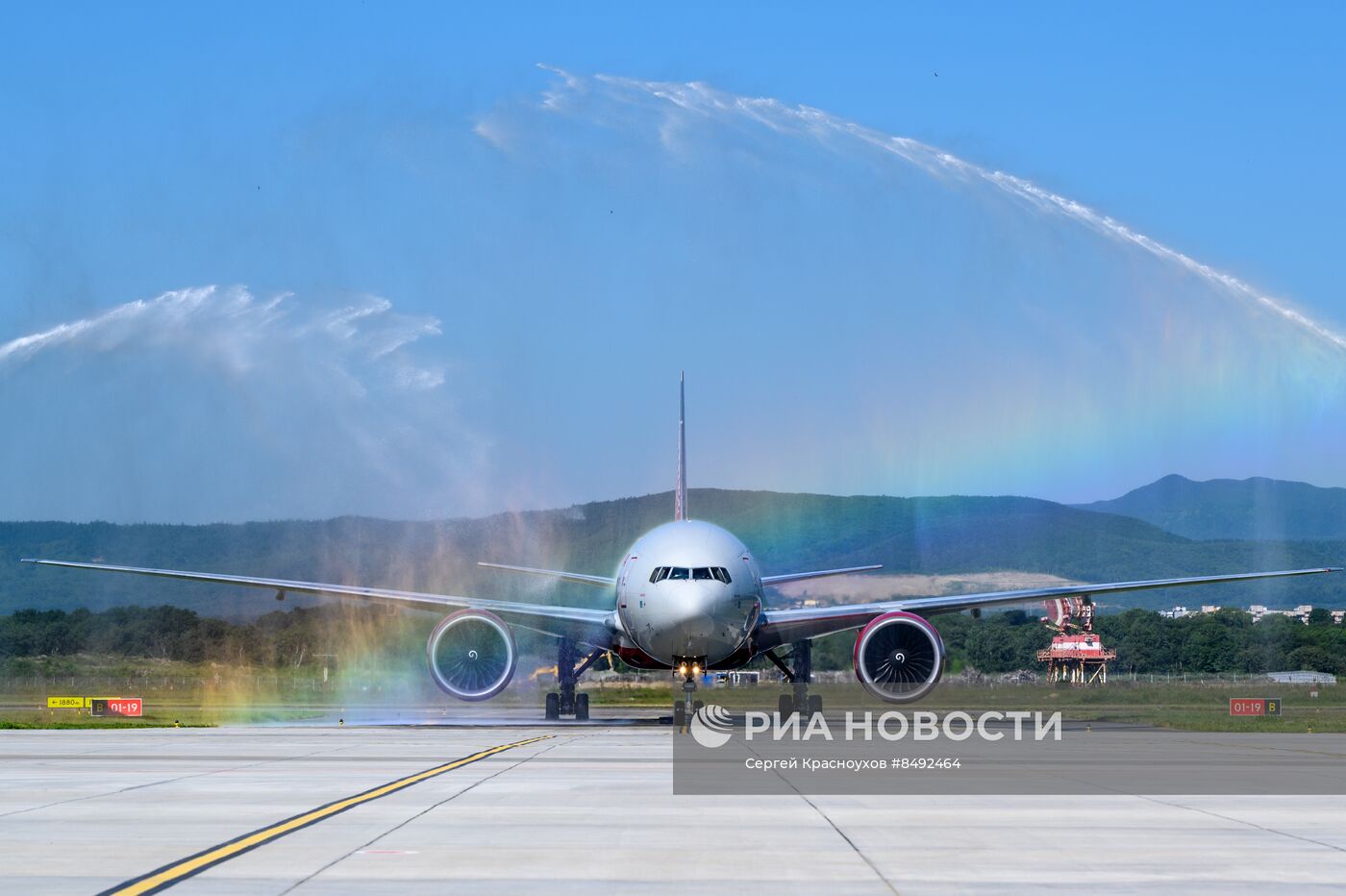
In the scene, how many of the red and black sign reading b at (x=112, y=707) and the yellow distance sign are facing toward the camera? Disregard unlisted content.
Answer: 2

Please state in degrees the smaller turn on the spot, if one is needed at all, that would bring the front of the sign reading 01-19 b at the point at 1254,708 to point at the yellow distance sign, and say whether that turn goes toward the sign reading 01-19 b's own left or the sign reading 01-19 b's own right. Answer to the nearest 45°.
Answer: approximately 90° to the sign reading 01-19 b's own right

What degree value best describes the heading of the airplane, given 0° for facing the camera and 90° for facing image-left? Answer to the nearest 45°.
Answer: approximately 0°

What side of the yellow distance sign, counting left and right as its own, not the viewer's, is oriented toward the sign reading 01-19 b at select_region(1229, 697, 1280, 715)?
left

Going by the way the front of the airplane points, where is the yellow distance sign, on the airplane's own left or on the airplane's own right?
on the airplane's own right

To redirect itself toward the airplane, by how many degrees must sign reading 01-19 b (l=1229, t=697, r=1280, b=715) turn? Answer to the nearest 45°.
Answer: approximately 45° to its right

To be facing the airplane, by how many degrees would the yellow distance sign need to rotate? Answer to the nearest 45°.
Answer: approximately 45° to its left
